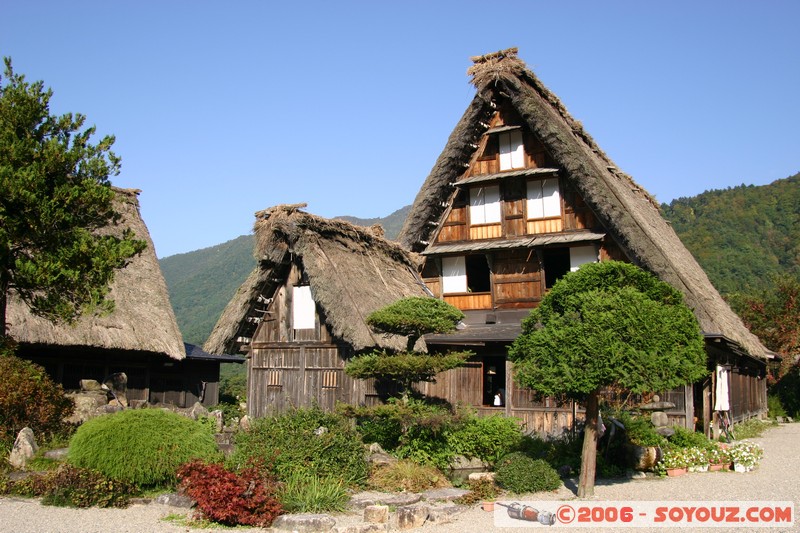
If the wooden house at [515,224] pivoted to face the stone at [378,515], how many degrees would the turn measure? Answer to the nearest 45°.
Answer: approximately 45° to its left

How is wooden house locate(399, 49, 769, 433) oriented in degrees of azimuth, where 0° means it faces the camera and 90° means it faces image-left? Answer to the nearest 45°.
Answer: approximately 45°

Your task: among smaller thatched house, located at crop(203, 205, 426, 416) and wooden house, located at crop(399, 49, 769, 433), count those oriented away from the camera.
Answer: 0

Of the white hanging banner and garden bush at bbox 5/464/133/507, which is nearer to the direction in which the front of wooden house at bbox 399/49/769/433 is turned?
the garden bush

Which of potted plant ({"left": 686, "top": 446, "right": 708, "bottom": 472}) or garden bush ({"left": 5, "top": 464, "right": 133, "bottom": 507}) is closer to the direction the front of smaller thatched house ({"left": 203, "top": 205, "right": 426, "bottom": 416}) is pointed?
the garden bush

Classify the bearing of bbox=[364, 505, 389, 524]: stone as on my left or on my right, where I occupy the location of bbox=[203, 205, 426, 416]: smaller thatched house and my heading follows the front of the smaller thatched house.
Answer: on my left

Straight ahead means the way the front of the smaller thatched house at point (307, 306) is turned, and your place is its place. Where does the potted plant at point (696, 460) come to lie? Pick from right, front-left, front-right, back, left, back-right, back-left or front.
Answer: left

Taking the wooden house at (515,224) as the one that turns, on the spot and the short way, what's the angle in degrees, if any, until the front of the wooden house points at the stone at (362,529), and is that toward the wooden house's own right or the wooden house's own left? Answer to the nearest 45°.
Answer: approximately 45° to the wooden house's own left

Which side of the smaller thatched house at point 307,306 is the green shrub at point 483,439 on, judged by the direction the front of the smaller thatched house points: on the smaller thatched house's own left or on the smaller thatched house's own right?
on the smaller thatched house's own left

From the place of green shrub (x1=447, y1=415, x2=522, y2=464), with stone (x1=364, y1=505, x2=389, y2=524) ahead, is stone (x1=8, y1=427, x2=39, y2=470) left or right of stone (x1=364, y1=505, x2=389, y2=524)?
right

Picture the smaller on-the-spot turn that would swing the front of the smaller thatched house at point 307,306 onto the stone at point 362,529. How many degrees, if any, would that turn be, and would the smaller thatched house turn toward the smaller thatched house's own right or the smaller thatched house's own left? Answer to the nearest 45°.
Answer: approximately 45° to the smaller thatched house's own left

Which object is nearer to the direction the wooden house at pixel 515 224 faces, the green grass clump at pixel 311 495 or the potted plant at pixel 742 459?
the green grass clump

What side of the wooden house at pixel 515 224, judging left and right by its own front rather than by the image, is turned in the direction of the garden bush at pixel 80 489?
front

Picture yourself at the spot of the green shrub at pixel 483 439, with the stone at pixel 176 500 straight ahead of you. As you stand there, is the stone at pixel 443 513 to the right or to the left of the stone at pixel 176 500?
left
